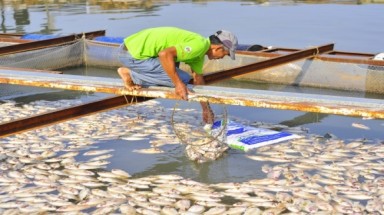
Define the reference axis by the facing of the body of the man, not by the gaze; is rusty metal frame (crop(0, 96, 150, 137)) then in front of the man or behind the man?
behind

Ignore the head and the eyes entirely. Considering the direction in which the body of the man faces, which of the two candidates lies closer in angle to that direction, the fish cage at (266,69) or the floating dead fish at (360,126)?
the floating dead fish

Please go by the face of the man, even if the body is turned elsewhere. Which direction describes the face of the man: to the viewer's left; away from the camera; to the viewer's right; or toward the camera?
to the viewer's right

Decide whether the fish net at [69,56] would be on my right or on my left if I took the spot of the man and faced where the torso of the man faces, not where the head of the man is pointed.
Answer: on my left

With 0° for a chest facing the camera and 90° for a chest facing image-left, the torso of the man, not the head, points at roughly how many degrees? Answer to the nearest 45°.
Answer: approximately 270°
